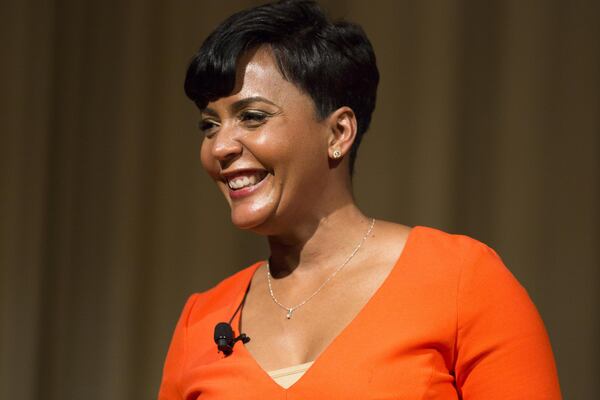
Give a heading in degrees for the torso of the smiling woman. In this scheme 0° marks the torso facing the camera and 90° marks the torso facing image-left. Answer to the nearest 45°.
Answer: approximately 45°
